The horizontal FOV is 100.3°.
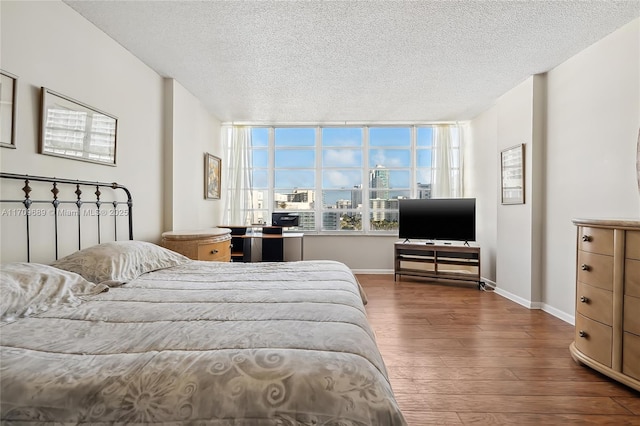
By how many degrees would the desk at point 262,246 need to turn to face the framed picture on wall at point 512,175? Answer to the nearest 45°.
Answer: approximately 45° to its left

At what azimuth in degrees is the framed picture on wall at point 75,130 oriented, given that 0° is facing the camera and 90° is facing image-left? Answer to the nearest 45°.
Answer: approximately 315°

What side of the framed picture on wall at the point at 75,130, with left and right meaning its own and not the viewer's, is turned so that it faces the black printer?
left

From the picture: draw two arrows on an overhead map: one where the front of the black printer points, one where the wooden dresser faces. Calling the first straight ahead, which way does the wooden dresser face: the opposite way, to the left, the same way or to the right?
to the right

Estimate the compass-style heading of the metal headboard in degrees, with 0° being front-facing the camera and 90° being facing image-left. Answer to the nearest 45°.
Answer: approximately 315°

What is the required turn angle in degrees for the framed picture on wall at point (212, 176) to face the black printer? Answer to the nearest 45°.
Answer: approximately 45° to its left

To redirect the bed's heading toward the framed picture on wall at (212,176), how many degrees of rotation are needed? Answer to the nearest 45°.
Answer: approximately 90° to its left

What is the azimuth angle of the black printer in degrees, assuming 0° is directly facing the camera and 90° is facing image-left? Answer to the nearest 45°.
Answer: approximately 0°

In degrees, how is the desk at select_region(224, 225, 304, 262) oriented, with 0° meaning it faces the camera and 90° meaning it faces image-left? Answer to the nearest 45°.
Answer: approximately 0°

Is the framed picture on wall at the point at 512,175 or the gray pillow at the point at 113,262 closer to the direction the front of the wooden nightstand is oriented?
the framed picture on wall

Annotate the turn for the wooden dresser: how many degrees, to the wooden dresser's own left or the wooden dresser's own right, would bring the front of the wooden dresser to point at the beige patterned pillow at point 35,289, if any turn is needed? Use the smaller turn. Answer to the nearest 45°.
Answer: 0° — it already faces it

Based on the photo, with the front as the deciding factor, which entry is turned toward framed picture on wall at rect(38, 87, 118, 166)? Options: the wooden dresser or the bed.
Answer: the wooden dresser
